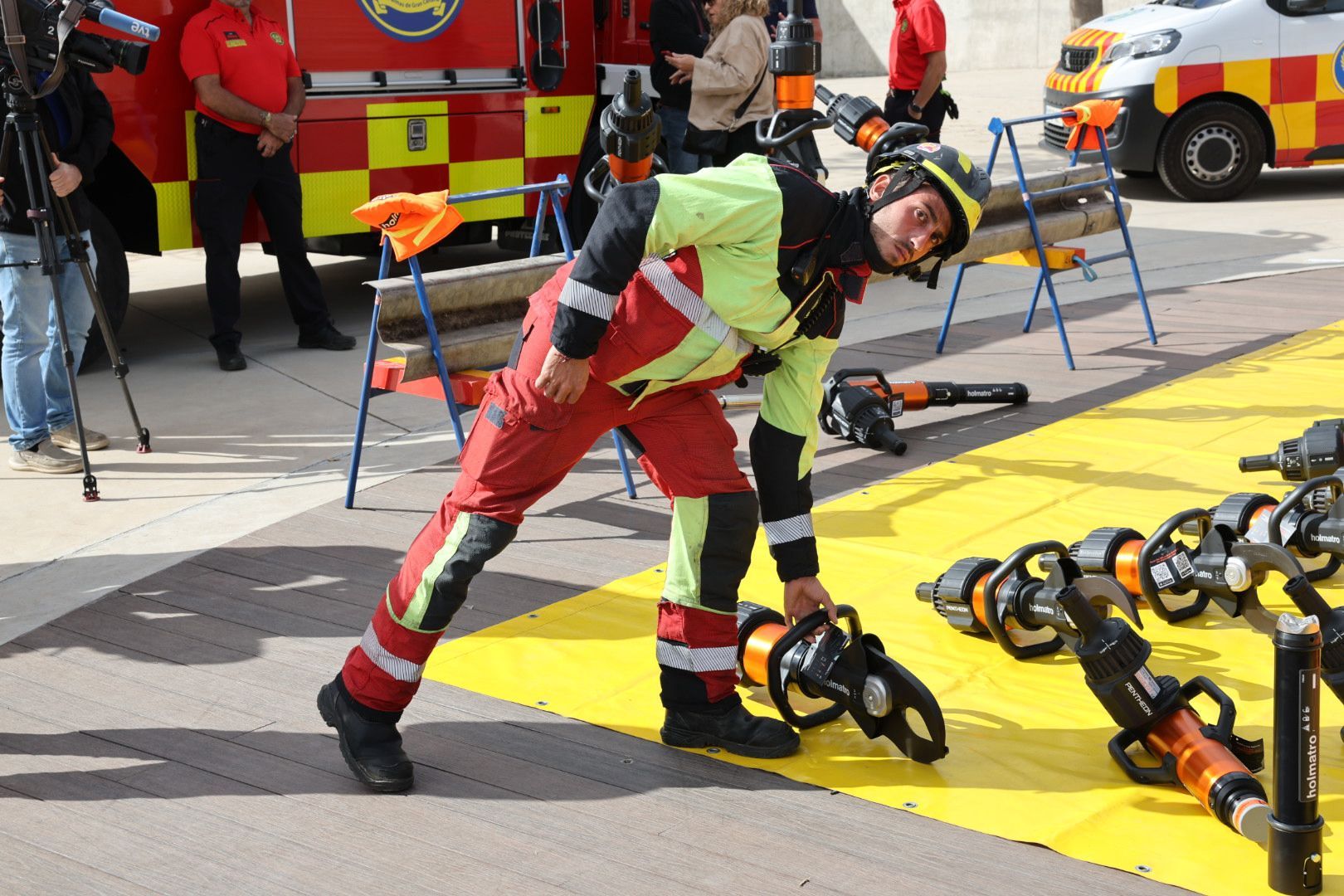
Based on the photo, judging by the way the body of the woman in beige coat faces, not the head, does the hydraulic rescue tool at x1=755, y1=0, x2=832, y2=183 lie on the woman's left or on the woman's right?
on the woman's left

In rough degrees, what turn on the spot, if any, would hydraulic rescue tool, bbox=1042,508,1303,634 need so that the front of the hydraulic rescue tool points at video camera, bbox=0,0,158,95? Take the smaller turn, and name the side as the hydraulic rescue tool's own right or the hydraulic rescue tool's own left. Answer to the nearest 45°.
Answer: approximately 135° to the hydraulic rescue tool's own right

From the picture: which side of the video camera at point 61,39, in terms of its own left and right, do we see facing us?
right

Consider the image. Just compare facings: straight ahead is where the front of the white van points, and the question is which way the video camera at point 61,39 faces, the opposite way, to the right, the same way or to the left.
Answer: the opposite way

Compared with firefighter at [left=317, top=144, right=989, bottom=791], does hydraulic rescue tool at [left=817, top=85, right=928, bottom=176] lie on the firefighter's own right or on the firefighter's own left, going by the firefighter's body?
on the firefighter's own left

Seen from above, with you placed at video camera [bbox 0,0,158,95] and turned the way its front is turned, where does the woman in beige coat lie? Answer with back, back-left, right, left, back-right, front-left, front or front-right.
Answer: front-left

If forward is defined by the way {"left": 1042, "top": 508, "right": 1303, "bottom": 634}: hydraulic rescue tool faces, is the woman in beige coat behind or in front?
behind

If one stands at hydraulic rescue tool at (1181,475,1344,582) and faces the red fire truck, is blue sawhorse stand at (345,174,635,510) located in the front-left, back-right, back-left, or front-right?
front-left

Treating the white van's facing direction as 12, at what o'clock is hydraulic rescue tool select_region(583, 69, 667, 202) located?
The hydraulic rescue tool is roughly at 11 o'clock from the white van.

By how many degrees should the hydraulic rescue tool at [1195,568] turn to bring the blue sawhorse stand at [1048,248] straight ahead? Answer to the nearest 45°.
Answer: approximately 135° to its left

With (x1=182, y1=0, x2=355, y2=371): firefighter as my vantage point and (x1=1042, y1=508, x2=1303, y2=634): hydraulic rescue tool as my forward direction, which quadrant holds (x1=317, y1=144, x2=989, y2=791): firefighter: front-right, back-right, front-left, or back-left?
front-right
